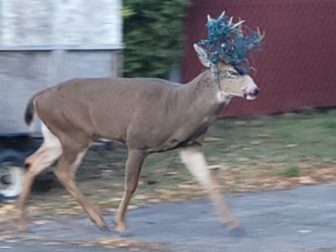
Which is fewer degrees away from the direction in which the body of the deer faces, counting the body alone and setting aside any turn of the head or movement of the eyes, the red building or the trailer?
the red building

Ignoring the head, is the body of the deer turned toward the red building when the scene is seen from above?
no

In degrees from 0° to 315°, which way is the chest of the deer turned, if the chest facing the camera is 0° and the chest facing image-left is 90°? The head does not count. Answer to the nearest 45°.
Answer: approximately 270°

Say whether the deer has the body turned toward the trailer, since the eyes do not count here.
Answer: no
